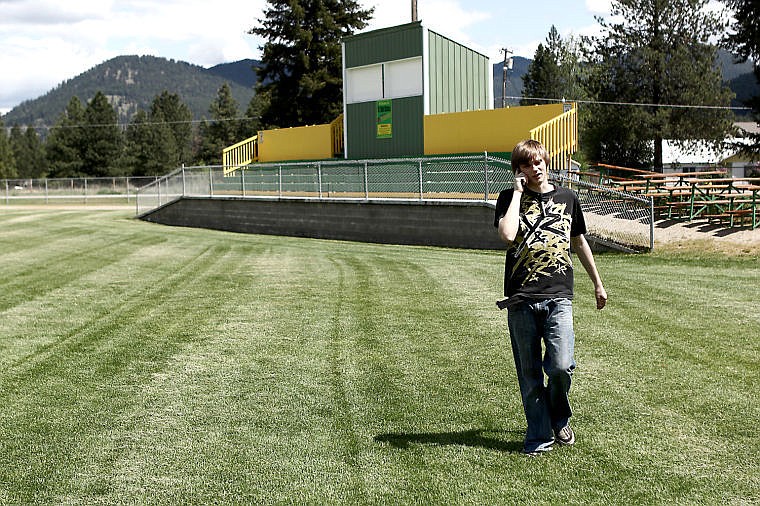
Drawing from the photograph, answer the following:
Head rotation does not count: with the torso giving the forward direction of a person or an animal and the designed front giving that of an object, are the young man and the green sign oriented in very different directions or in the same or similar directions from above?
same or similar directions

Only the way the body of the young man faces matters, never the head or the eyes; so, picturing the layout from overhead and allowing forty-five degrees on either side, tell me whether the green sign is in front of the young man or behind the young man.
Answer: behind

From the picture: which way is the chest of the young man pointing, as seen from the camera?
toward the camera

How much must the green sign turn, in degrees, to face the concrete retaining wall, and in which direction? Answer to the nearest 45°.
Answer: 0° — it already faces it

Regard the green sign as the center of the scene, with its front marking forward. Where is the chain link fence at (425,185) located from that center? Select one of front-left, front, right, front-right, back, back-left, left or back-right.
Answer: front

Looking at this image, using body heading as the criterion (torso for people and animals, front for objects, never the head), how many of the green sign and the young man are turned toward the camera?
2

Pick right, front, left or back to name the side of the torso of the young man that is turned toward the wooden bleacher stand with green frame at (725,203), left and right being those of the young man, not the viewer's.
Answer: back

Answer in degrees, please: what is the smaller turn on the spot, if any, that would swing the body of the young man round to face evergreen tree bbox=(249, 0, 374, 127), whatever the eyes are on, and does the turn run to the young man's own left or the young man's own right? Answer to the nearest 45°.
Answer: approximately 180°

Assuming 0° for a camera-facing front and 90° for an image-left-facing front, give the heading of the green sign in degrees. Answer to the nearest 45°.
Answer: approximately 0°

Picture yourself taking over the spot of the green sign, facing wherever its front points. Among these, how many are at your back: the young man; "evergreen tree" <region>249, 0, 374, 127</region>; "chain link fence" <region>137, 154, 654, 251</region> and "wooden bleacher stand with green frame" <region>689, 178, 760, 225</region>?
1

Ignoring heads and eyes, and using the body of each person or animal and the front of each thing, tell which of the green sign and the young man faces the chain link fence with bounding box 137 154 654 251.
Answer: the green sign
